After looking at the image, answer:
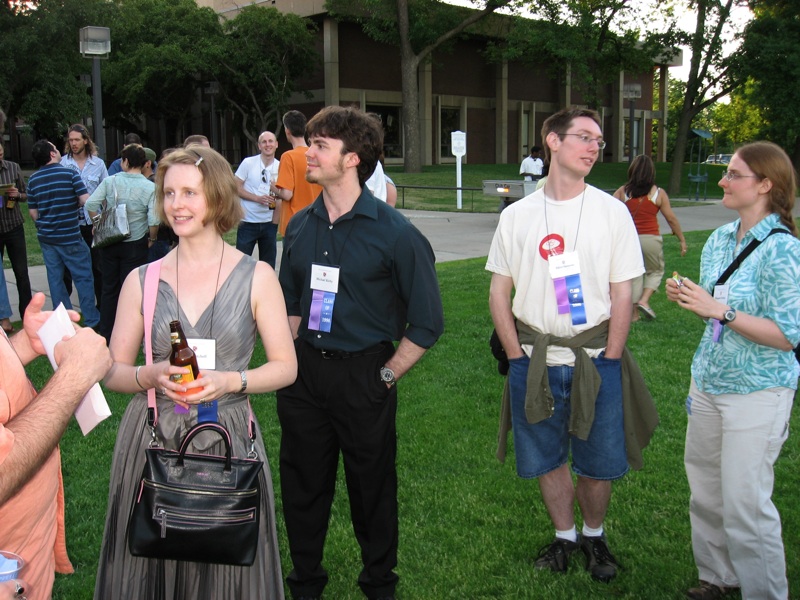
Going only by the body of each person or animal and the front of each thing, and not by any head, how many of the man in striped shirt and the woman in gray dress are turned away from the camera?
1

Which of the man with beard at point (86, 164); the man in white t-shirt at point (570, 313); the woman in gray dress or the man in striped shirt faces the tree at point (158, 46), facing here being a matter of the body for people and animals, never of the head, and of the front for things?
the man in striped shirt

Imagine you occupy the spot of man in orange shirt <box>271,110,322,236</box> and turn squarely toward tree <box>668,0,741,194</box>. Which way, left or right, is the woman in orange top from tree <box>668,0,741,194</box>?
right

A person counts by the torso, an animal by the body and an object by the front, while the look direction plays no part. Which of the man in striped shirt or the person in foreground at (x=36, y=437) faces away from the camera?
the man in striped shirt

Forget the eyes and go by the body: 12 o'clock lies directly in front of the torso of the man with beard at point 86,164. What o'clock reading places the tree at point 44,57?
The tree is roughly at 6 o'clock from the man with beard.

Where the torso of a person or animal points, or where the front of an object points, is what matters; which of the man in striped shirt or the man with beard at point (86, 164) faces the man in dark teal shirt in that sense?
the man with beard

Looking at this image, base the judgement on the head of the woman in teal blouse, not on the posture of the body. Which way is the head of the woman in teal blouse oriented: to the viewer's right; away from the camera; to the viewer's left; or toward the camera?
to the viewer's left

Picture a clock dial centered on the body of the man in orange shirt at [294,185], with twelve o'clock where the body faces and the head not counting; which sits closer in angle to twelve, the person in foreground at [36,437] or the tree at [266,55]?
the tree

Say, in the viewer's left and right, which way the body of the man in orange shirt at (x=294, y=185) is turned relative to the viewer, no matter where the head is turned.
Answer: facing away from the viewer and to the left of the viewer

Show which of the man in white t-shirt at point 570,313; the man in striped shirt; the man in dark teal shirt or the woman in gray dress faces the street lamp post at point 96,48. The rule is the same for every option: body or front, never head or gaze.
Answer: the man in striped shirt
